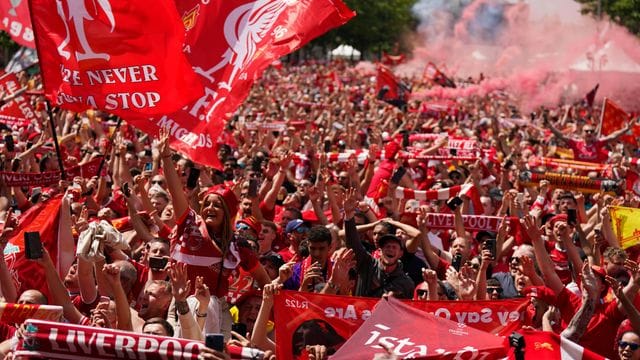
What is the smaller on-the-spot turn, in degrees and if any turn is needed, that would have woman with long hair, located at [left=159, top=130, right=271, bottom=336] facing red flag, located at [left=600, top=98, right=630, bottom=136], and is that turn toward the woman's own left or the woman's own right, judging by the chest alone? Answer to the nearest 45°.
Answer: approximately 180°

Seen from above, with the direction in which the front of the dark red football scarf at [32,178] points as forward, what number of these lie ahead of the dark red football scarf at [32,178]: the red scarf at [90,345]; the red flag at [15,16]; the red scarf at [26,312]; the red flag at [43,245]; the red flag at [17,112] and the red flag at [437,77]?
3

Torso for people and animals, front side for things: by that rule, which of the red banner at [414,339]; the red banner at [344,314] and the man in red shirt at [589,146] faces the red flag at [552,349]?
the man in red shirt

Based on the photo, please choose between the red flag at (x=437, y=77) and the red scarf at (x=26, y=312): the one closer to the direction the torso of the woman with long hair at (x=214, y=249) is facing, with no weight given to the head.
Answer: the red scarf
